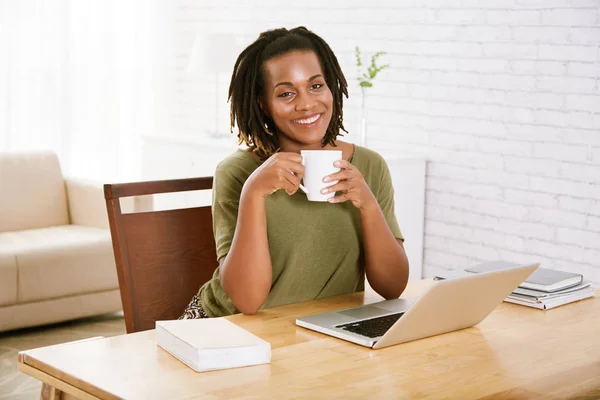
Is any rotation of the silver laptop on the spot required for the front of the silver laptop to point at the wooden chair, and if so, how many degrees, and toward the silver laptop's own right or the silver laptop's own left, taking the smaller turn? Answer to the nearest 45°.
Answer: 0° — it already faces it

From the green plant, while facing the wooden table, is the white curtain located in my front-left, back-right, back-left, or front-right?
back-right

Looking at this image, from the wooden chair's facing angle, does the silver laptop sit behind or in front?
in front

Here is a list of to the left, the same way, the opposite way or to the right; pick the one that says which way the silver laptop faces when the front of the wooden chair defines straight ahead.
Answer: the opposite way

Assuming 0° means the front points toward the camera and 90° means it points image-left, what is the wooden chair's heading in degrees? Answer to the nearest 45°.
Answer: approximately 315°

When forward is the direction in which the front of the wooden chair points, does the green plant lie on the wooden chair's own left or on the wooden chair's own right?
on the wooden chair's own left

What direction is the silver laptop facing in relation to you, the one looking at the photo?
facing away from the viewer and to the left of the viewer
